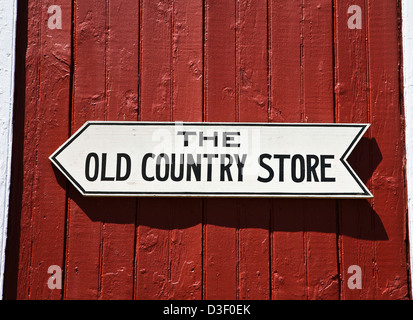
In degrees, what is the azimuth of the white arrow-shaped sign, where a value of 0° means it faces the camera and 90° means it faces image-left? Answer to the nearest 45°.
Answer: approximately 0°
